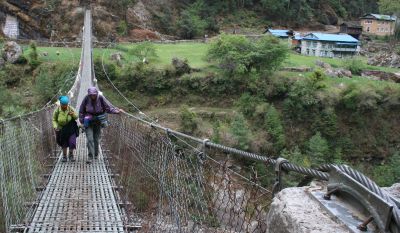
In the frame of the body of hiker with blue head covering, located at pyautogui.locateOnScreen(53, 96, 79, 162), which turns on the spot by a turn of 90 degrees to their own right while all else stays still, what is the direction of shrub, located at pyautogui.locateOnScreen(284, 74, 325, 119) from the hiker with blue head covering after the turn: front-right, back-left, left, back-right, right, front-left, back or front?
back-right

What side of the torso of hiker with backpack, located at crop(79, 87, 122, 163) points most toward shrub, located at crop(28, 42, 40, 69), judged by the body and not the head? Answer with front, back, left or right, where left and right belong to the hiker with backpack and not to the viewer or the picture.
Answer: back

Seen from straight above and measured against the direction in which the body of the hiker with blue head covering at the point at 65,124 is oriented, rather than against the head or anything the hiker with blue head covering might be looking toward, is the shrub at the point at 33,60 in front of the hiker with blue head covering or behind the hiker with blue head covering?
behind

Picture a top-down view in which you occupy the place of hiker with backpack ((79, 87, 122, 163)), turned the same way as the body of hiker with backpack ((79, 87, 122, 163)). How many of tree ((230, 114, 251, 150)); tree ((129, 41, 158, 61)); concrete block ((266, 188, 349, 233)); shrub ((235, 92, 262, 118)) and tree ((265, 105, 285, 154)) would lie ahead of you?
1

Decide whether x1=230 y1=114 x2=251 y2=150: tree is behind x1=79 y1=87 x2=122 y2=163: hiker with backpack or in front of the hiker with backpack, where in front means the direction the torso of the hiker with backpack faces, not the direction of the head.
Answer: behind

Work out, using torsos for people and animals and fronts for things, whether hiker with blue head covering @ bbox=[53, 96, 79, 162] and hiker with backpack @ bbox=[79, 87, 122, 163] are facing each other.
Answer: no

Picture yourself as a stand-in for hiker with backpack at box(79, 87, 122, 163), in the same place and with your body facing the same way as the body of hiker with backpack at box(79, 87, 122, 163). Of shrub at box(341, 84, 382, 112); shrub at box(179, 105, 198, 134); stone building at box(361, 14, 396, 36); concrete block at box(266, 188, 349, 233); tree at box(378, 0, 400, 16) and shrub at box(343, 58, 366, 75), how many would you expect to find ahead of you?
1

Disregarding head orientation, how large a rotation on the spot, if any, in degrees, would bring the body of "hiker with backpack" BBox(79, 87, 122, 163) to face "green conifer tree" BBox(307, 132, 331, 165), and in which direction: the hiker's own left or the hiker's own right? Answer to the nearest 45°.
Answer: approximately 135° to the hiker's own left

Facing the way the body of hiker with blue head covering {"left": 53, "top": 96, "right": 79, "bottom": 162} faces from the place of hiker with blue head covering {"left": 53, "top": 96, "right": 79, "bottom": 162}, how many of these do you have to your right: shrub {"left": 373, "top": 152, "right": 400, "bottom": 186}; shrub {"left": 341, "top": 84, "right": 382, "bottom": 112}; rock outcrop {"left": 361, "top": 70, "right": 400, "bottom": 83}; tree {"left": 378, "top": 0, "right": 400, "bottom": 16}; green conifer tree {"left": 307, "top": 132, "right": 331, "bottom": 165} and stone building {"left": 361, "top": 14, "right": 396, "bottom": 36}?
0

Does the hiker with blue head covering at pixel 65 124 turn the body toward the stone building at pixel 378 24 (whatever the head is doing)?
no

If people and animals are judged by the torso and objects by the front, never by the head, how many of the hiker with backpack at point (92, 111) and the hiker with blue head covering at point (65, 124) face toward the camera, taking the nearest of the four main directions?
2

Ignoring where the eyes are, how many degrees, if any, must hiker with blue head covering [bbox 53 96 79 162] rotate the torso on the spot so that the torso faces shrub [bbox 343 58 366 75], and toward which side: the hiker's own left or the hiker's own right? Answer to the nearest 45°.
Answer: approximately 135° to the hiker's own left

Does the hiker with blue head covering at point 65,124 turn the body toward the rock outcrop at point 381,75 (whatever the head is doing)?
no

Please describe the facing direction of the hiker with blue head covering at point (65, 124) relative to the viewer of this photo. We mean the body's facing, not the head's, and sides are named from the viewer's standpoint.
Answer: facing the viewer

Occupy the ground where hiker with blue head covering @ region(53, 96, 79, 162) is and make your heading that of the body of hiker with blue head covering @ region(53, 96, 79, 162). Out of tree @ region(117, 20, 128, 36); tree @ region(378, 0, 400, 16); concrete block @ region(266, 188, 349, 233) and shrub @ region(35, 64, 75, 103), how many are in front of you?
1

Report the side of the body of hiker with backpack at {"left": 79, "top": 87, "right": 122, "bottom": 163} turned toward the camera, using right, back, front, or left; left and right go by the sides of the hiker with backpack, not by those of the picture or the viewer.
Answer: front

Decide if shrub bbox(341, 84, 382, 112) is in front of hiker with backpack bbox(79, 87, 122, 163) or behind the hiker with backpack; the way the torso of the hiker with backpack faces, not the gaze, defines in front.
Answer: behind

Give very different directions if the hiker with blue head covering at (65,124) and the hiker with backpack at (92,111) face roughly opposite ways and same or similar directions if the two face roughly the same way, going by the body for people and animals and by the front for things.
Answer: same or similar directions

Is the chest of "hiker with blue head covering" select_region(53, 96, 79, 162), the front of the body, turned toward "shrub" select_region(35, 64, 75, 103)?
no
